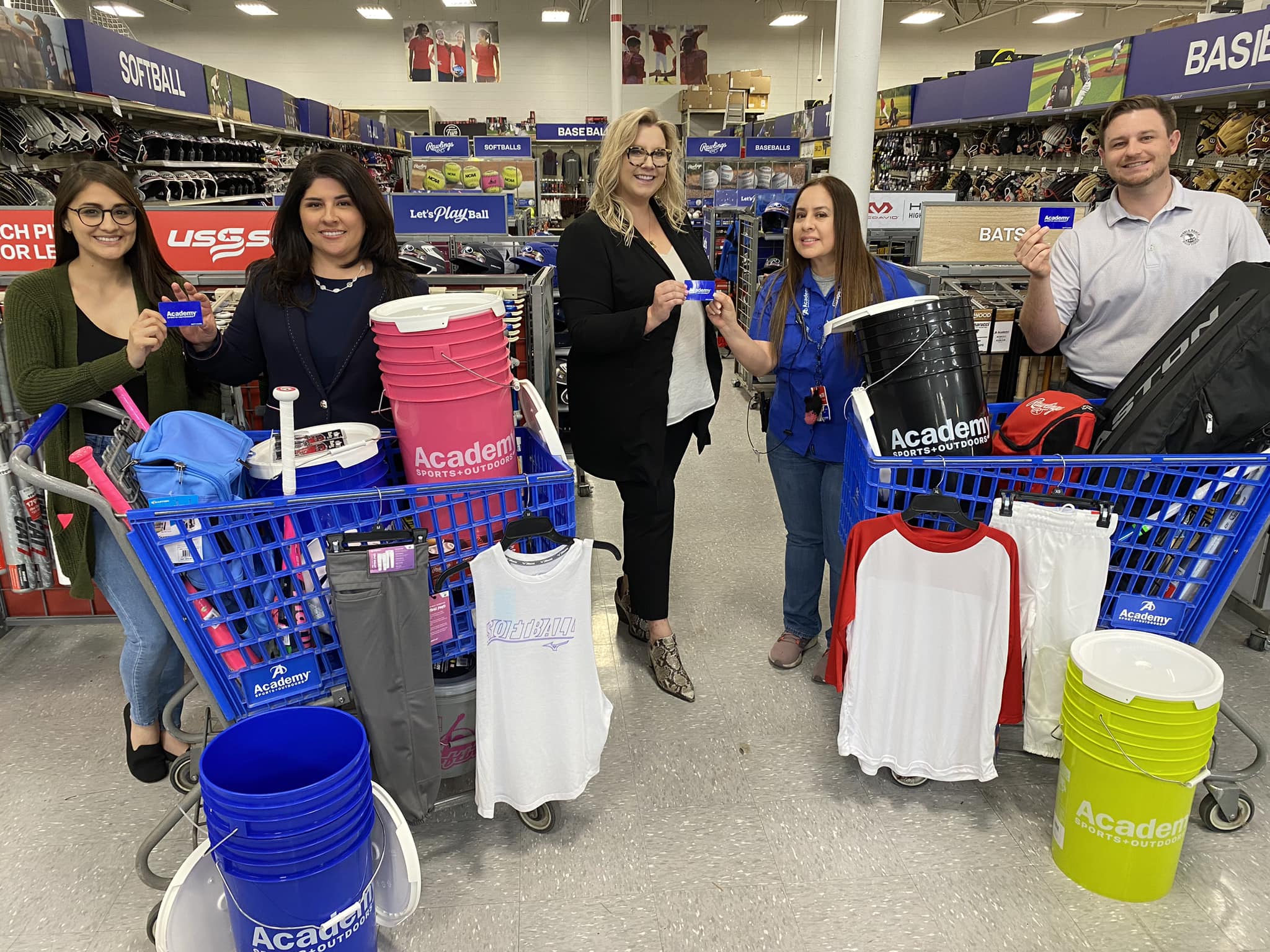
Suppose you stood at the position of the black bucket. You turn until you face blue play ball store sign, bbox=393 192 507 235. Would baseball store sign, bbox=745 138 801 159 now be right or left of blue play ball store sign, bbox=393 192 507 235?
right

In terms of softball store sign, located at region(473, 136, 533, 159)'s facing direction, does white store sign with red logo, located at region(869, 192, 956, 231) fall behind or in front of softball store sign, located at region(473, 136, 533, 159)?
in front

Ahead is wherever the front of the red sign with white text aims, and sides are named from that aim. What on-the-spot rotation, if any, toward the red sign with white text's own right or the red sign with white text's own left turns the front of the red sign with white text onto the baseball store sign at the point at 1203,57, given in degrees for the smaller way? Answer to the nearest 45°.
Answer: approximately 90° to the red sign with white text's own left

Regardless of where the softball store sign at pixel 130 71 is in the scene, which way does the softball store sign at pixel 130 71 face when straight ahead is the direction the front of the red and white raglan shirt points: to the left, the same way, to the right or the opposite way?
to the left

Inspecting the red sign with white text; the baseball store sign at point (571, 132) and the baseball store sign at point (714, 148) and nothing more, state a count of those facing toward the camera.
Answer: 3

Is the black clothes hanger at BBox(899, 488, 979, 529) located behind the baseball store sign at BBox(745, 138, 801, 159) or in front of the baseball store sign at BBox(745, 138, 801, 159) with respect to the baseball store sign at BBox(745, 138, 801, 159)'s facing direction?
in front

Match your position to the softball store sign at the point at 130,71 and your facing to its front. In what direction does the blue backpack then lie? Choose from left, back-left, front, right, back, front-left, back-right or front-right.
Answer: front-right

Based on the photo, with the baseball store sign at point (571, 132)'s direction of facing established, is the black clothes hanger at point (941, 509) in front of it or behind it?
in front

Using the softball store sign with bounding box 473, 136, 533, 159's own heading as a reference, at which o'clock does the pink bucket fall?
The pink bucket is roughly at 12 o'clock from the softball store sign.
